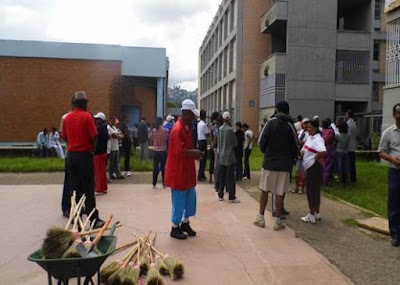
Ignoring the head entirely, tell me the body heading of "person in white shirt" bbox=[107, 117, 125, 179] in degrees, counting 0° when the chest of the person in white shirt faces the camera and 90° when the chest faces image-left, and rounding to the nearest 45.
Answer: approximately 315°

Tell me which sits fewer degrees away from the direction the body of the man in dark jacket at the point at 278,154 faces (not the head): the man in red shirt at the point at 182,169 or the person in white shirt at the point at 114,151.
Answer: the person in white shirt

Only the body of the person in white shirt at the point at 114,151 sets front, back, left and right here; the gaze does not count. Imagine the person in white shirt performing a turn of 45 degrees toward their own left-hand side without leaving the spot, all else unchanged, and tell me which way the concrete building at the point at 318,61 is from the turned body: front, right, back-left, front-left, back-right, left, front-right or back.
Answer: front-left

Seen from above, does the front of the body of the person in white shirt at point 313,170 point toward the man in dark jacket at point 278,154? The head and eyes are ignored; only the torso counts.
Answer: yes

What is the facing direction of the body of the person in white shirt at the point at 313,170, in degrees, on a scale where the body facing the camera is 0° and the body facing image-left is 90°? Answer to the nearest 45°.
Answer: approximately 45°

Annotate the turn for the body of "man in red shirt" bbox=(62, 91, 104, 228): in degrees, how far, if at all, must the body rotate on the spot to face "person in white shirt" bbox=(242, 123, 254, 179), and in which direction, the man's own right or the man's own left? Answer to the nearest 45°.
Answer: approximately 45° to the man's own right

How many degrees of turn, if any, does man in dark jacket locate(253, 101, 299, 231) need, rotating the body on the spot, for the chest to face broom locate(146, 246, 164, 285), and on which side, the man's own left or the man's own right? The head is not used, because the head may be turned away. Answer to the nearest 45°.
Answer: approximately 135° to the man's own left

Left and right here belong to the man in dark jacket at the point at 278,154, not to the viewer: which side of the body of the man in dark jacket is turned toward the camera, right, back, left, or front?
back

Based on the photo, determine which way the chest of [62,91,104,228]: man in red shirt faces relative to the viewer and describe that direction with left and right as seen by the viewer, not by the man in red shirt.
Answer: facing away from the viewer
